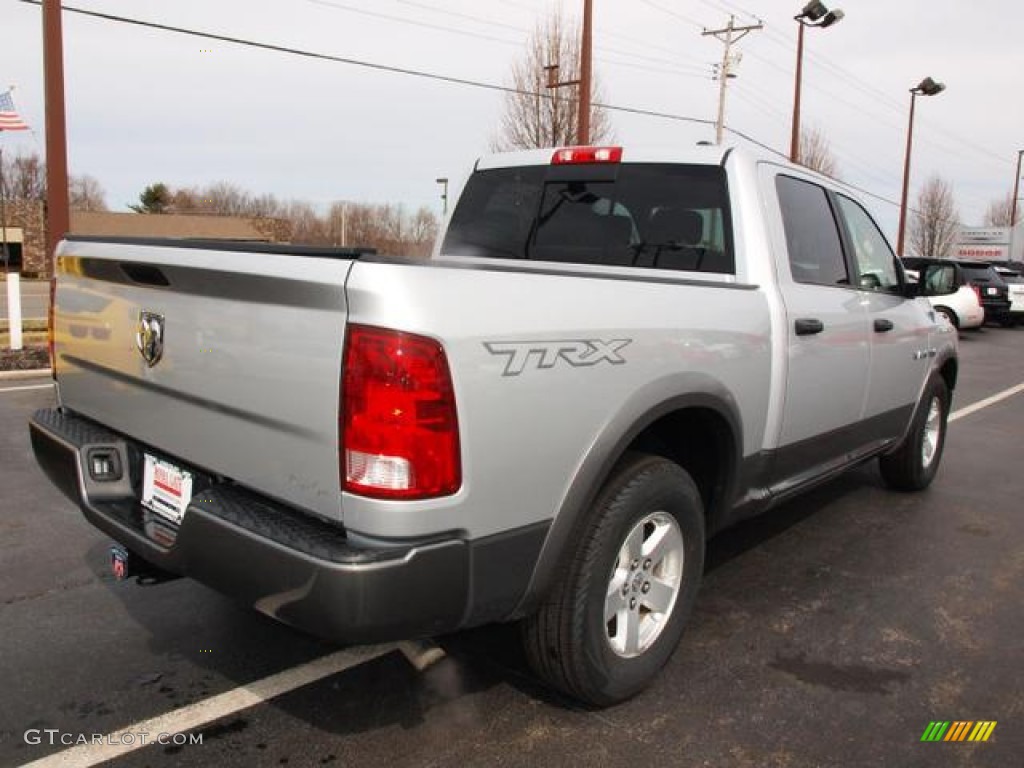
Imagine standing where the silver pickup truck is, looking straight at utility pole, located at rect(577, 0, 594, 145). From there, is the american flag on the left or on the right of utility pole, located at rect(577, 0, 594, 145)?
left

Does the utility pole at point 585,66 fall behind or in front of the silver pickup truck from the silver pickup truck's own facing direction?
in front

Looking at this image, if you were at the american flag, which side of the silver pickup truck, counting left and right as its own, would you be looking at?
left

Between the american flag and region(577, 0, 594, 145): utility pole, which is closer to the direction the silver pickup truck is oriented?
the utility pole

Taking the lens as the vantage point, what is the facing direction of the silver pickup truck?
facing away from the viewer and to the right of the viewer

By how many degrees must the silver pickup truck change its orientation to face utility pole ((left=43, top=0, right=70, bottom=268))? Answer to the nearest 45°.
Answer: approximately 90° to its left

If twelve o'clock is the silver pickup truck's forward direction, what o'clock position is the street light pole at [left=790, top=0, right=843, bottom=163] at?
The street light pole is roughly at 11 o'clock from the silver pickup truck.
